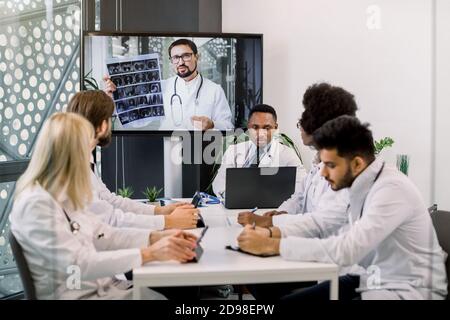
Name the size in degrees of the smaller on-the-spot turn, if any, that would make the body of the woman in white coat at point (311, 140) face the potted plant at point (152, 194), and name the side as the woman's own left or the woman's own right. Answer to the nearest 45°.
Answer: approximately 45° to the woman's own right

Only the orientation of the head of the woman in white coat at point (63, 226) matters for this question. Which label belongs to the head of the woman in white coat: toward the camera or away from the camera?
away from the camera

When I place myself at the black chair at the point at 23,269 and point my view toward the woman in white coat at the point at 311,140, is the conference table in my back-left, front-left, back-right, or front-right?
front-right

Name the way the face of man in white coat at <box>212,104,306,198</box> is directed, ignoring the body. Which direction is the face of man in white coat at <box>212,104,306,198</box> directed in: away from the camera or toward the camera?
toward the camera

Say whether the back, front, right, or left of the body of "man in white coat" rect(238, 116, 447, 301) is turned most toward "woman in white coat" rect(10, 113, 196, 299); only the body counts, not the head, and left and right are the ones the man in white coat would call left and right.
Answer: front

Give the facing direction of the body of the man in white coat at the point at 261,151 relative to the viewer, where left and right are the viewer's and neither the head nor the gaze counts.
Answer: facing the viewer

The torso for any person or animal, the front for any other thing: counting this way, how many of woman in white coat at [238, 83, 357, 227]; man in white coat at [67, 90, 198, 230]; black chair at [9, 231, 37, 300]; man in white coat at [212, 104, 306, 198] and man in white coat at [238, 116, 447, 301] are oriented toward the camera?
1

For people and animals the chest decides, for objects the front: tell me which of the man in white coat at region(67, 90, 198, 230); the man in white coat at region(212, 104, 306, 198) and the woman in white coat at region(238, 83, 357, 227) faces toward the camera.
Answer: the man in white coat at region(212, 104, 306, 198)

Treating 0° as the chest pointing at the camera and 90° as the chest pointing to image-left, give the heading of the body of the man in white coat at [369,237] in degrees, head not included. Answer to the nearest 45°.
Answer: approximately 90°

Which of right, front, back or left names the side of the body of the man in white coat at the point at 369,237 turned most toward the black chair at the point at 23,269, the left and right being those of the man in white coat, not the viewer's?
front

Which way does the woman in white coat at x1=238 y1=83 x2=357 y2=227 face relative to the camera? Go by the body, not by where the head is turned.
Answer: to the viewer's left

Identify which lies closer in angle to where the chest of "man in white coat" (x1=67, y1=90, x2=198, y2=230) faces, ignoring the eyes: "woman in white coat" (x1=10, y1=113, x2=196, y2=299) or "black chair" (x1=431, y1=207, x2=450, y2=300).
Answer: the black chair

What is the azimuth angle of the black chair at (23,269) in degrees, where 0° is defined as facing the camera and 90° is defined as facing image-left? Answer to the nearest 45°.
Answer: approximately 270°

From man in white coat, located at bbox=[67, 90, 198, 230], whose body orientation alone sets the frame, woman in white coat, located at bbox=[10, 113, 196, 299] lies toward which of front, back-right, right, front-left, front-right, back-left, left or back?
right

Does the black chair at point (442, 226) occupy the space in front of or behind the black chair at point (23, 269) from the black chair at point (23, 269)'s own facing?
in front
